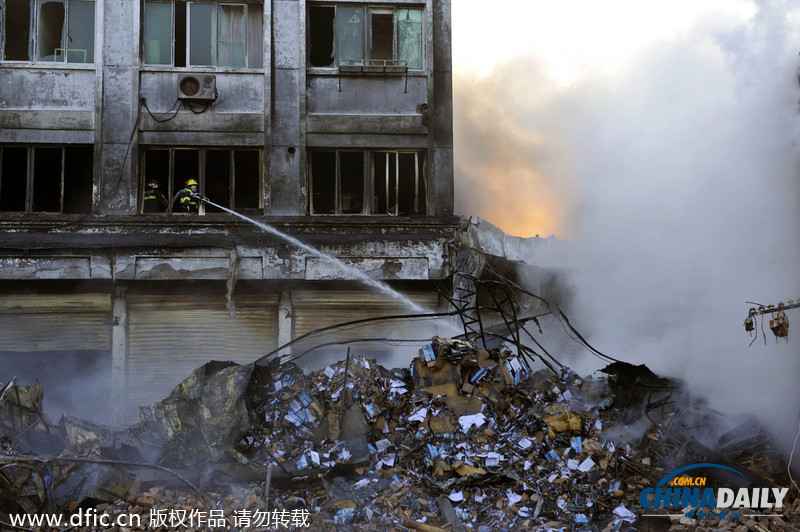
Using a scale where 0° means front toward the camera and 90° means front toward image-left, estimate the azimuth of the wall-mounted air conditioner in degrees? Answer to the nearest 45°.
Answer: approximately 0°
